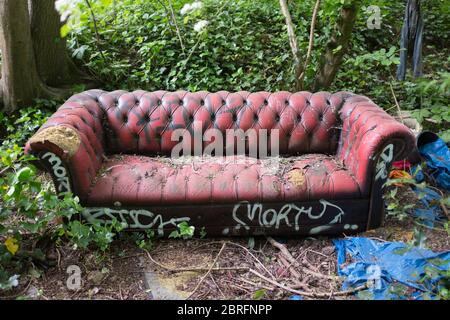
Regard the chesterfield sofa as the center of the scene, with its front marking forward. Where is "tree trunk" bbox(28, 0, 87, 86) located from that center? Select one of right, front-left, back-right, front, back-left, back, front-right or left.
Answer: back-right

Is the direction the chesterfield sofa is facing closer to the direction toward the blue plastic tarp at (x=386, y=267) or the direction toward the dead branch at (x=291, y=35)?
the blue plastic tarp

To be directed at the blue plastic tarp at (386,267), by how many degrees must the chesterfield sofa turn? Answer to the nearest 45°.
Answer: approximately 45° to its left

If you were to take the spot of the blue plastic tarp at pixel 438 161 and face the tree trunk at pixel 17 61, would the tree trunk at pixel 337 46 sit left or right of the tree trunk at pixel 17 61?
right

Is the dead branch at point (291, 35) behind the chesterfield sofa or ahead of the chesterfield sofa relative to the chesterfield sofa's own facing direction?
behind

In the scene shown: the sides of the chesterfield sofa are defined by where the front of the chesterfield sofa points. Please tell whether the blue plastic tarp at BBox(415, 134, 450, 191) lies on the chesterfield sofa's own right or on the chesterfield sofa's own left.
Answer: on the chesterfield sofa's own left

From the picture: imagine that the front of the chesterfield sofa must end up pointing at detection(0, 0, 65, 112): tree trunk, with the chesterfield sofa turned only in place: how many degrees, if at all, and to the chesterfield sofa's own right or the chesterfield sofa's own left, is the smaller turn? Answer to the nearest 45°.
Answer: approximately 135° to the chesterfield sofa's own right

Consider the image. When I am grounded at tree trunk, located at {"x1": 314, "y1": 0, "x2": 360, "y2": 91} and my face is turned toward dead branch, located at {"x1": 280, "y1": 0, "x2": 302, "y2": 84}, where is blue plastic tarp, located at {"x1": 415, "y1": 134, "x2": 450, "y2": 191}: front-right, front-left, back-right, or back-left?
back-left

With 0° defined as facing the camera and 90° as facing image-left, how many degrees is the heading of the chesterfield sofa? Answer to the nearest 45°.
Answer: approximately 0°
